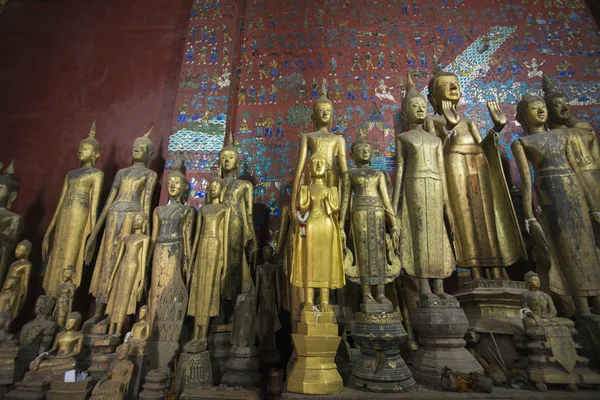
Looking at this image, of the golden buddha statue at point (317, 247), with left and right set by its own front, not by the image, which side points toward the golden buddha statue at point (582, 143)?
left

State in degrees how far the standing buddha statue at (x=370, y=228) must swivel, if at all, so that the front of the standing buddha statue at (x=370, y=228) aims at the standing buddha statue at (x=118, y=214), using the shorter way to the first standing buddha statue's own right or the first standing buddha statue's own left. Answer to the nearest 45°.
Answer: approximately 90° to the first standing buddha statue's own right

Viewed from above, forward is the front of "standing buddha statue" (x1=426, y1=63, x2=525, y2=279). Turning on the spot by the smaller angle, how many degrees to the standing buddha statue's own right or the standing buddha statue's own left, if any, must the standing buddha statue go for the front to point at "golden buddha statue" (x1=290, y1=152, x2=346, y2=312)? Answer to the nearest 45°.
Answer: approximately 90° to the standing buddha statue's own right

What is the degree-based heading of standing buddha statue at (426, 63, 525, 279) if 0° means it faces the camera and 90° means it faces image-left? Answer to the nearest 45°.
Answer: approximately 315°

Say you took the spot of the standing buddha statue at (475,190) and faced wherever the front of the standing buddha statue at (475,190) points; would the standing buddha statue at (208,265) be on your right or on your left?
on your right

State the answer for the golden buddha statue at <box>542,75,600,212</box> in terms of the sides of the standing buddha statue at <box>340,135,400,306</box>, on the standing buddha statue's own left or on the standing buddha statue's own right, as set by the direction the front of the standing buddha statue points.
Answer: on the standing buddha statue's own left

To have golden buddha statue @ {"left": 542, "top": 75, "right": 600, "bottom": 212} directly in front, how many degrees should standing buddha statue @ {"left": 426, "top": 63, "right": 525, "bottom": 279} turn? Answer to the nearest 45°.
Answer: approximately 45° to its left

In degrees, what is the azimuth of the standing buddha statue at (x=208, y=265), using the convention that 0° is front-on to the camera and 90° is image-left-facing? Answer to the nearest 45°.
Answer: approximately 0°

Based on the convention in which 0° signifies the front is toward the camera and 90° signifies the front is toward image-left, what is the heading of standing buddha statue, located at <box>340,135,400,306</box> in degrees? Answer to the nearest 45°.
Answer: approximately 0°

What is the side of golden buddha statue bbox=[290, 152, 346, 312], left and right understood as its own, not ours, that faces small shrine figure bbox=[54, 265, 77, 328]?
right

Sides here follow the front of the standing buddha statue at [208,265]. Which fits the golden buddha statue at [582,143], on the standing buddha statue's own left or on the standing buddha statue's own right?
on the standing buddha statue's own left
